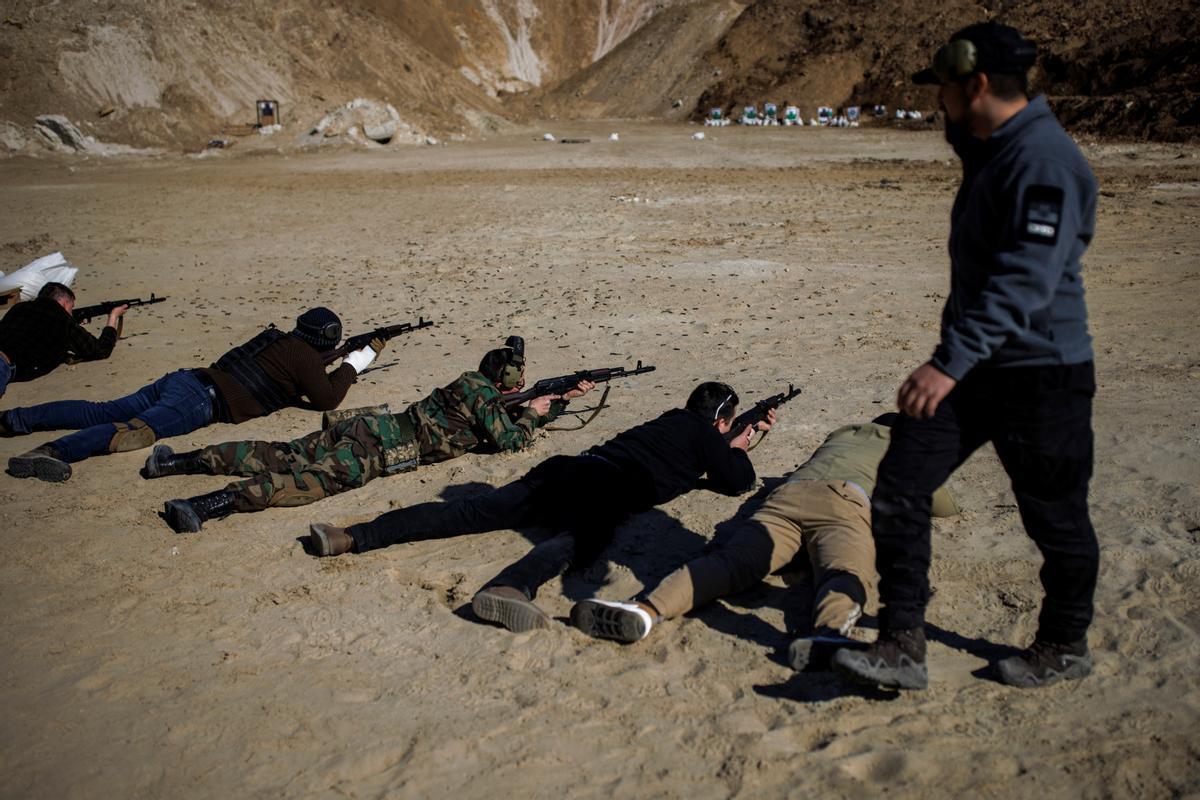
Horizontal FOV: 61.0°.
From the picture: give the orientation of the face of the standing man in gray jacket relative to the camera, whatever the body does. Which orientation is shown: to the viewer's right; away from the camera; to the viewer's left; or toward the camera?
to the viewer's left

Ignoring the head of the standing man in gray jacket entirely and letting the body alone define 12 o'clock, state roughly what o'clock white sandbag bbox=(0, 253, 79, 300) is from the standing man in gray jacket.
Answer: The white sandbag is roughly at 1 o'clock from the standing man in gray jacket.

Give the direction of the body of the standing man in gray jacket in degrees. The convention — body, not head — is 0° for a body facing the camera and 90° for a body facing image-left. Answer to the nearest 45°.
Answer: approximately 90°

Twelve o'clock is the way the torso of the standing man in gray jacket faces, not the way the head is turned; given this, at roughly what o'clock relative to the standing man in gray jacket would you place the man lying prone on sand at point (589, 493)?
The man lying prone on sand is roughly at 1 o'clock from the standing man in gray jacket.

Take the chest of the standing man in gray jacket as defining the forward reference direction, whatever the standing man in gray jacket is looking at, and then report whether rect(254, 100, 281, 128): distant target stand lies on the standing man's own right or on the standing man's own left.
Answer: on the standing man's own right

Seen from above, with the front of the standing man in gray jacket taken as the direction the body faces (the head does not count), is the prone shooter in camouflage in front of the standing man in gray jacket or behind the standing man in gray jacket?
in front
